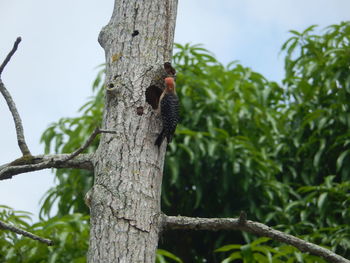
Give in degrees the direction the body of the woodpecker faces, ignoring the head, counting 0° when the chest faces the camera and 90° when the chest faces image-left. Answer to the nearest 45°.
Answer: approximately 135°
